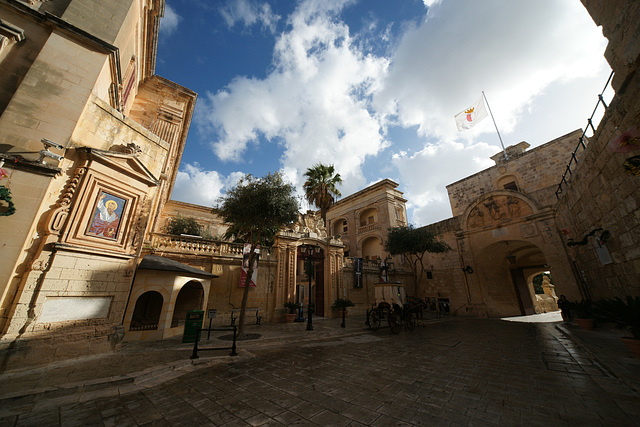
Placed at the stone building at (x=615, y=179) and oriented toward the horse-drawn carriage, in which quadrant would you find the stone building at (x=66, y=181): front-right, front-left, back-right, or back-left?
front-left

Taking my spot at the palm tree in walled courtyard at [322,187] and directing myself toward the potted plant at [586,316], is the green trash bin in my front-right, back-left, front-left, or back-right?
front-right

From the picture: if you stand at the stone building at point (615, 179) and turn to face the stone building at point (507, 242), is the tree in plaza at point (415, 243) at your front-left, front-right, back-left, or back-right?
front-left

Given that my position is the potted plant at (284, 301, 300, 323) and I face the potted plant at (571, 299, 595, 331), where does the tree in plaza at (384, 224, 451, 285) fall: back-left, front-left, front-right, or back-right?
front-left

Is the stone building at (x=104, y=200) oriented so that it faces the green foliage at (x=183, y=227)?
no
